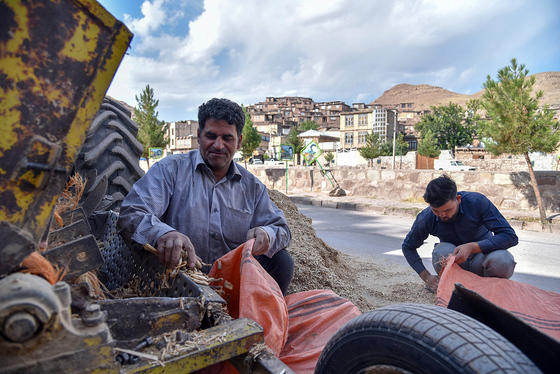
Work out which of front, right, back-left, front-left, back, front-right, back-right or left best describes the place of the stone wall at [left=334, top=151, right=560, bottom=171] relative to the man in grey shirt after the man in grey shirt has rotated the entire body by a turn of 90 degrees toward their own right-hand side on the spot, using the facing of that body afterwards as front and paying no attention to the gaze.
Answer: back-right

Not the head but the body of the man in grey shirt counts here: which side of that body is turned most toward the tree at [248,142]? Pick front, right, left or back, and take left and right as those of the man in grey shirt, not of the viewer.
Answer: back

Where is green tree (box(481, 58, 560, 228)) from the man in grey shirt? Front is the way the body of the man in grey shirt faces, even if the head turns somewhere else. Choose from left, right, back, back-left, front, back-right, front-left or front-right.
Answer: back-left

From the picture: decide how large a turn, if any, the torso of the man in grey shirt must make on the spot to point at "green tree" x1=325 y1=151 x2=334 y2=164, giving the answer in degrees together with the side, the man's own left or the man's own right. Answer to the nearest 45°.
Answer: approximately 180°

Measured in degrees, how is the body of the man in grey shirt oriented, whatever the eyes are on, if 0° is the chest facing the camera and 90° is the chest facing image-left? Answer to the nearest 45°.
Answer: approximately 0°

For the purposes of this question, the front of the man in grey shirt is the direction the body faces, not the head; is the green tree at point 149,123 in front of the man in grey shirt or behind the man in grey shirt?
behind
